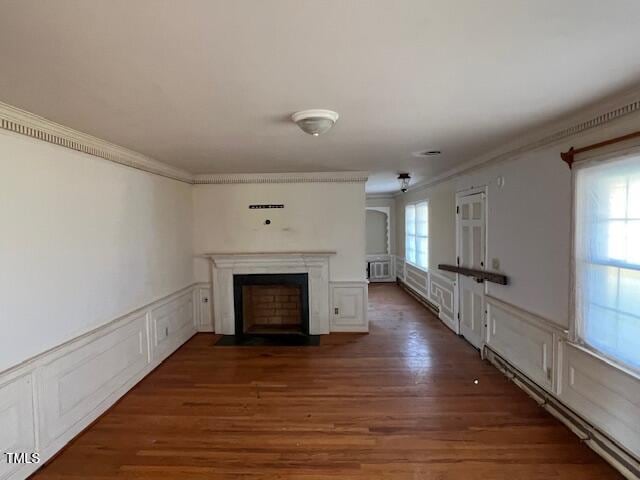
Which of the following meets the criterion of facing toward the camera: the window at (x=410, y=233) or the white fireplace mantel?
the white fireplace mantel

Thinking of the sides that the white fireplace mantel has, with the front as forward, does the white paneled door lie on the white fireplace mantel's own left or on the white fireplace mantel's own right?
on the white fireplace mantel's own left

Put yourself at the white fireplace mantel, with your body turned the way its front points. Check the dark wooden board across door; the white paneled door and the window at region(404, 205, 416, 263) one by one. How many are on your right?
0

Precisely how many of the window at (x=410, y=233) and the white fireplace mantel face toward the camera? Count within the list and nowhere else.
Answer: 1

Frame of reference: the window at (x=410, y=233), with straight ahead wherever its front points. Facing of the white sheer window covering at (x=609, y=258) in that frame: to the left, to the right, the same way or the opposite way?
the same way

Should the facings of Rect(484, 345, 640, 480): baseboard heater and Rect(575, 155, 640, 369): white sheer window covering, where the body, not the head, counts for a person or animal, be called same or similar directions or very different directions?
same or similar directions

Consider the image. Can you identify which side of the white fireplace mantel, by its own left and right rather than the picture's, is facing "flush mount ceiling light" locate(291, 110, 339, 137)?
front

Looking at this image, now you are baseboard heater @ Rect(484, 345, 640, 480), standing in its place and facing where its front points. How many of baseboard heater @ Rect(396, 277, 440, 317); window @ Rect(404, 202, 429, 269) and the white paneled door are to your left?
0

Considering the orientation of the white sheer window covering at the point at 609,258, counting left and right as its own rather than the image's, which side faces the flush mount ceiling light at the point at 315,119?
front

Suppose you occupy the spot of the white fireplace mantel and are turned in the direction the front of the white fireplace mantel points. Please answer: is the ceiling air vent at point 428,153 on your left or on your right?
on your left

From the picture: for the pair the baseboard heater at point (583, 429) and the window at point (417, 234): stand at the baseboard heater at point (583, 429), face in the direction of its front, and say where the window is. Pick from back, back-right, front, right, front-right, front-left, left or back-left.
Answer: right

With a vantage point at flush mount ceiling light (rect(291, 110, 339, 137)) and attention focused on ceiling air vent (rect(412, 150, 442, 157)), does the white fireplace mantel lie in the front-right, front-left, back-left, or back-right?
front-left

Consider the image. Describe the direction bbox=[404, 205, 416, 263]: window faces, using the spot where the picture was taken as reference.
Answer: facing to the left of the viewer

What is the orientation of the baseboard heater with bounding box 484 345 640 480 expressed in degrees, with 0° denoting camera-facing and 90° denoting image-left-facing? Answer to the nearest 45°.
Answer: approximately 45°

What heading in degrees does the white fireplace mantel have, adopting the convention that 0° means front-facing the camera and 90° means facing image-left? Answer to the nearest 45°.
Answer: approximately 0°
